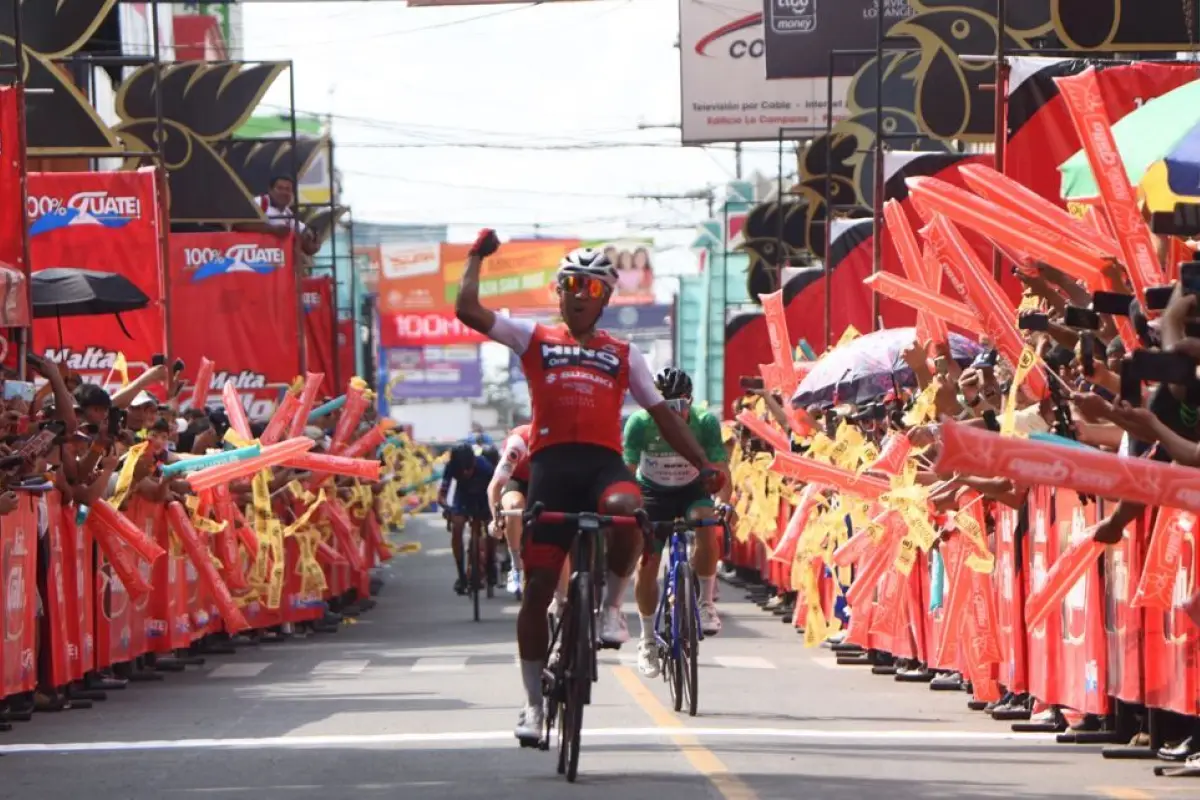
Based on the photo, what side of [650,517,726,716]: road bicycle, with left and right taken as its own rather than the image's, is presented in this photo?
front

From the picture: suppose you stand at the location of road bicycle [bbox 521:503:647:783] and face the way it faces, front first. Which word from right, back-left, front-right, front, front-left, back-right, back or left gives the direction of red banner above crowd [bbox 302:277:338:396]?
back

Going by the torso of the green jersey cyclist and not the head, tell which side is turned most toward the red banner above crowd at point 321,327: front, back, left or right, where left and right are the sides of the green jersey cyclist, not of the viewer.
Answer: back

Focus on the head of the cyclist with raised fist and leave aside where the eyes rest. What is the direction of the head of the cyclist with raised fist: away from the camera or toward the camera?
toward the camera

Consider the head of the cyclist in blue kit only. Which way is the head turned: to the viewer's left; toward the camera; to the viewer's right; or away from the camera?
toward the camera

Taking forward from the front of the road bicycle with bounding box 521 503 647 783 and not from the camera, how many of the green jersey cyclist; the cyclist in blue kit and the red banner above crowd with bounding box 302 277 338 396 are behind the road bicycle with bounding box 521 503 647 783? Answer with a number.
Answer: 3

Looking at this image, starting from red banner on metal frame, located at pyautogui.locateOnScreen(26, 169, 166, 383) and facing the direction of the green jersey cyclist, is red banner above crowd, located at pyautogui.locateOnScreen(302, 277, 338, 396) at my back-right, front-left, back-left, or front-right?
back-left

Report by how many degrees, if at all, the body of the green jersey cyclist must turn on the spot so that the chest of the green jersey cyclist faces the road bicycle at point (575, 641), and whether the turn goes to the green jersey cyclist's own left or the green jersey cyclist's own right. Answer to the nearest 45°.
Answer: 0° — they already face it

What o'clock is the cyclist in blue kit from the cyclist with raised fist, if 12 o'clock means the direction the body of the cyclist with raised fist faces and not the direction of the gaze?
The cyclist in blue kit is roughly at 6 o'clock from the cyclist with raised fist.

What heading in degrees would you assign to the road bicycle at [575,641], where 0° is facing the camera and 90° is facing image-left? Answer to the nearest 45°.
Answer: approximately 0°

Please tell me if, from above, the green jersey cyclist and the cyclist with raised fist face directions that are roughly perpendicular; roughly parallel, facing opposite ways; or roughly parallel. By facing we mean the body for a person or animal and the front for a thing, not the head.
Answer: roughly parallel

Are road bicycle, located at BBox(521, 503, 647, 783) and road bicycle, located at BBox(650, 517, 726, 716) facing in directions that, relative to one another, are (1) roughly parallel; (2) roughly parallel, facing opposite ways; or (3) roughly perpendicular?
roughly parallel

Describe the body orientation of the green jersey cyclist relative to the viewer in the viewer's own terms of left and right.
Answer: facing the viewer

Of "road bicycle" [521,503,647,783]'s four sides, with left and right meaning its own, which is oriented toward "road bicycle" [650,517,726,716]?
back
